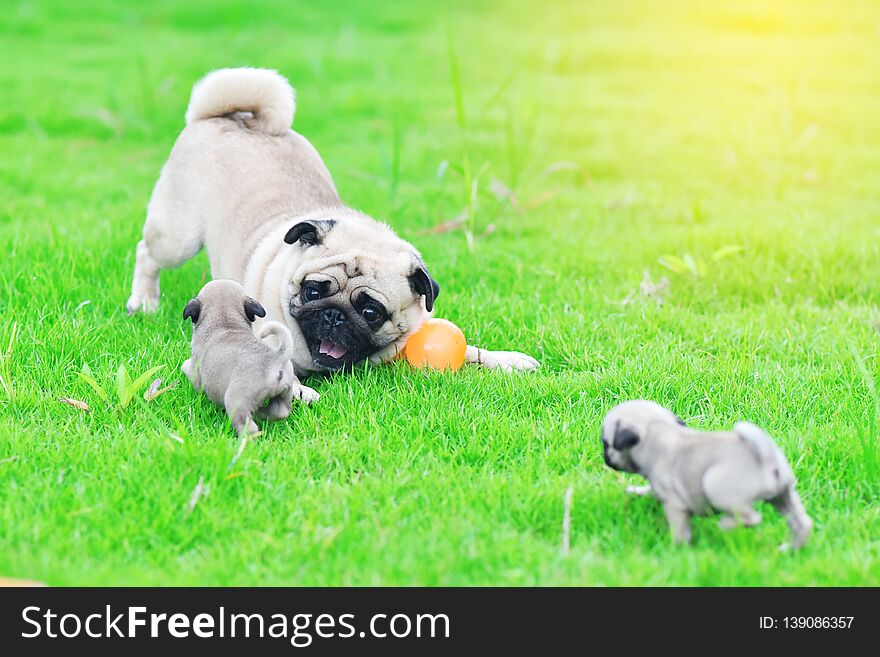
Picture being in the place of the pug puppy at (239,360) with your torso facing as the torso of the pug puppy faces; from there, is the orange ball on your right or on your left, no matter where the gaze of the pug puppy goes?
on your right

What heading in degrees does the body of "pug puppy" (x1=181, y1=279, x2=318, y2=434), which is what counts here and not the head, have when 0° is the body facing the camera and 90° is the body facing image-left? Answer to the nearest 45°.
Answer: approximately 135°

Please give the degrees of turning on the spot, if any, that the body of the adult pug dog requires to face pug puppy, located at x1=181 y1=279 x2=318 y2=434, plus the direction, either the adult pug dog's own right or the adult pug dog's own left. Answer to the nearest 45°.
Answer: approximately 45° to the adult pug dog's own right

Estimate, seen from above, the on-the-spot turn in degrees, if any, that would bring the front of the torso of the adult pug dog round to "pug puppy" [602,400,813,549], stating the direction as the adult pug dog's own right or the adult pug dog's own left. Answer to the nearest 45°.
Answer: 0° — it already faces it

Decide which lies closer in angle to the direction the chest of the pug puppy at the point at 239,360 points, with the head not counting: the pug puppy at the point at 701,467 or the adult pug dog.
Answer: the adult pug dog

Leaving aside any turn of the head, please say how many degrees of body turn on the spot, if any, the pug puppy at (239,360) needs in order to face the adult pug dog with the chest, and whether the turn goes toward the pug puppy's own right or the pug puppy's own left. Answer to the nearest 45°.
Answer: approximately 45° to the pug puppy's own right

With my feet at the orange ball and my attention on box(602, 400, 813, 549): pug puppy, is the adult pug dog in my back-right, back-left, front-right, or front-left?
back-right

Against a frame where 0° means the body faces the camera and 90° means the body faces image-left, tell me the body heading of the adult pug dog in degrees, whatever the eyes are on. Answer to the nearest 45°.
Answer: approximately 315°

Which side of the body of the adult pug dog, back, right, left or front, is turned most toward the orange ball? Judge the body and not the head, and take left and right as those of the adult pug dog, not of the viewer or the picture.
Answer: front

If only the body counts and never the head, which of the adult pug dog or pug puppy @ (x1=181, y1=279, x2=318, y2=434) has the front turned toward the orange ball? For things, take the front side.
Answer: the adult pug dog

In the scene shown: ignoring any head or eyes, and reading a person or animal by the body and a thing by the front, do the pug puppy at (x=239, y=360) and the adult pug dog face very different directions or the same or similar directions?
very different directions
